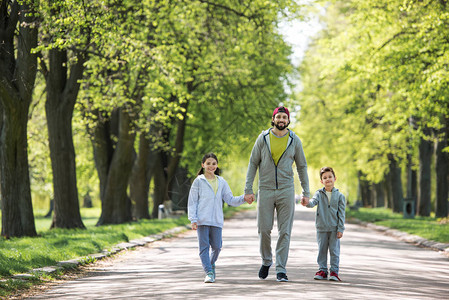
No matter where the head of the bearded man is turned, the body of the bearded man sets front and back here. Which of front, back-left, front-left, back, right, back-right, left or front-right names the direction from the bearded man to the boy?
back-left

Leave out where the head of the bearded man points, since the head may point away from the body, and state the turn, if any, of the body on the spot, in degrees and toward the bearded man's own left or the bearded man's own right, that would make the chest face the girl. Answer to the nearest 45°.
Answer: approximately 90° to the bearded man's own right

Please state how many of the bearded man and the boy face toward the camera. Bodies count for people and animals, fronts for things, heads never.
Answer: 2

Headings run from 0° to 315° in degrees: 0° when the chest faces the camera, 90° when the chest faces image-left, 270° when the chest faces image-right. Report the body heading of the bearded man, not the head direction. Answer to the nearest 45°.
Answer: approximately 0°

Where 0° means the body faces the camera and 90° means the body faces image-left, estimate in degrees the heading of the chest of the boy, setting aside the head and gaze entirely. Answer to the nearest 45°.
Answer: approximately 0°
